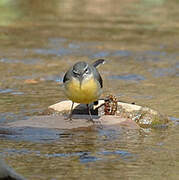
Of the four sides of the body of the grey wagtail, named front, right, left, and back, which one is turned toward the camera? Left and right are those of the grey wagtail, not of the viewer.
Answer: front
